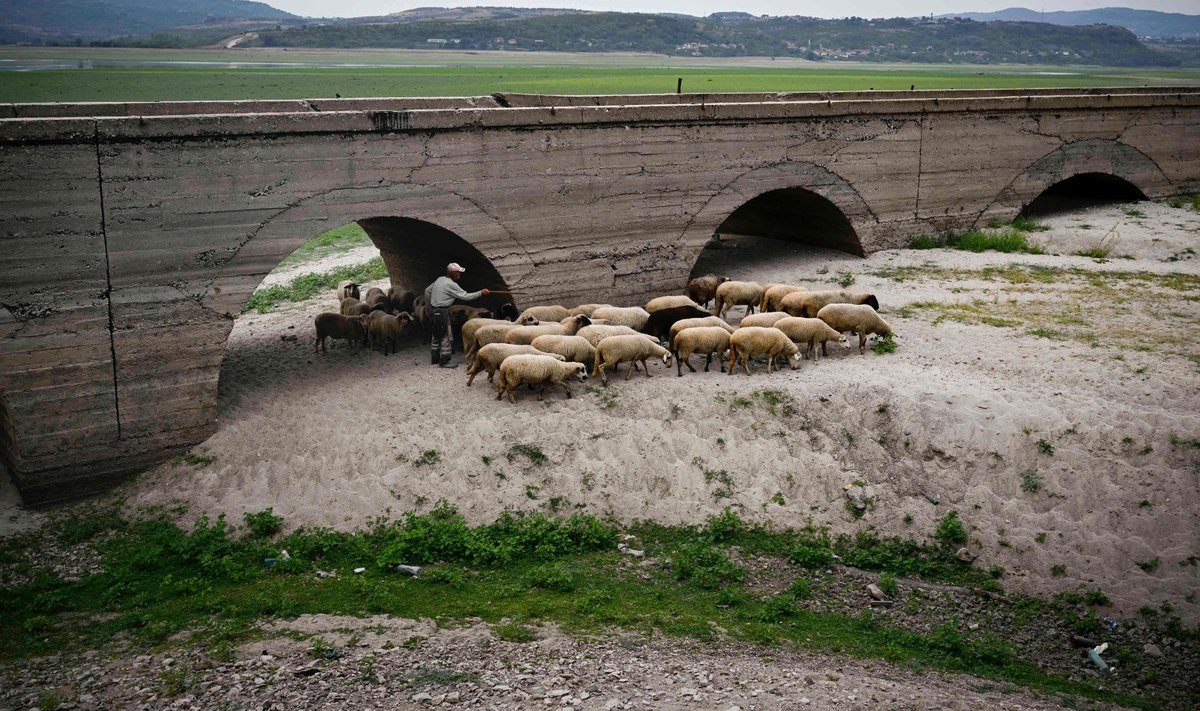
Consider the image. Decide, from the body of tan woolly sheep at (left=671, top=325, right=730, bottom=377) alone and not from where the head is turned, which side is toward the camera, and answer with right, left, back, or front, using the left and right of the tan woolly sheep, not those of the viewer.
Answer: right

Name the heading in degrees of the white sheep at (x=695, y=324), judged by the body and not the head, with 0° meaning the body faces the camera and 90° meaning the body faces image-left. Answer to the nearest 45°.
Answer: approximately 270°

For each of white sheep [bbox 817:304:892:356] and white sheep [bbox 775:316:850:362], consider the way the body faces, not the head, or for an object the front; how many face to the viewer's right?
2

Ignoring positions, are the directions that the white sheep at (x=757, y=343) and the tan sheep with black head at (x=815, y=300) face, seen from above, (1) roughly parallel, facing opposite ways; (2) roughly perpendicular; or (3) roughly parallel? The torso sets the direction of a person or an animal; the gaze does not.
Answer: roughly parallel

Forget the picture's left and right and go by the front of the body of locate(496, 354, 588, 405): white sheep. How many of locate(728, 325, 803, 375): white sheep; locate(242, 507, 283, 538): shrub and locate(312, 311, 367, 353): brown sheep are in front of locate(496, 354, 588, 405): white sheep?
1

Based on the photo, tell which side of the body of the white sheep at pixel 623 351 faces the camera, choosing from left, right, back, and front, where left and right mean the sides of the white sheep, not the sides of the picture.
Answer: right

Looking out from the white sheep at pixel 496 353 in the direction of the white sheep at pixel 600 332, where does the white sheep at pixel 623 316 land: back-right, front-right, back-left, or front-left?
front-left

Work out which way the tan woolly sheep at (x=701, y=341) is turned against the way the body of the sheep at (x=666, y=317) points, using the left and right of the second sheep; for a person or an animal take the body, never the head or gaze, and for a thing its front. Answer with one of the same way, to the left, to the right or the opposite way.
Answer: the same way

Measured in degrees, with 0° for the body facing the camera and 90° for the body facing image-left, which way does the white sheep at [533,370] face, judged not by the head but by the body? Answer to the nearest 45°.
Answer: approximately 270°

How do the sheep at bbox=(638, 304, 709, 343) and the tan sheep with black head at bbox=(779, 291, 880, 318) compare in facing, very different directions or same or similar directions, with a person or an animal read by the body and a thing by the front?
same or similar directions

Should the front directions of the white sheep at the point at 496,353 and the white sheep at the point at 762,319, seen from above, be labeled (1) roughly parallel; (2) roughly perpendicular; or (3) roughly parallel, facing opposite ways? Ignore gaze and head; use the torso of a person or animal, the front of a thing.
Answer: roughly parallel

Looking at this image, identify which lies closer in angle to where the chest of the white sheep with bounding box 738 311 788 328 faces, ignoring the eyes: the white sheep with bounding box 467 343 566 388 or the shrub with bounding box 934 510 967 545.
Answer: the shrub

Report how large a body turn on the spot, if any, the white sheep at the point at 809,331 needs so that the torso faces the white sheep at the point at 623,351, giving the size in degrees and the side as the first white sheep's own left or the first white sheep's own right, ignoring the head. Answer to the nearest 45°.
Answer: approximately 135° to the first white sheep's own right

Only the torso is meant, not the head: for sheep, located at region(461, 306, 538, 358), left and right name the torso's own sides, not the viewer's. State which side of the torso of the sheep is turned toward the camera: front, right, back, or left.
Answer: right
